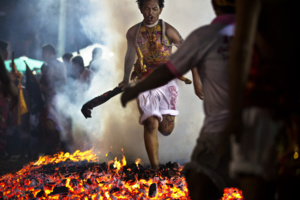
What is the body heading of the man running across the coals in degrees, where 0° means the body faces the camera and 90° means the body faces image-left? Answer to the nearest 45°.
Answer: approximately 0°

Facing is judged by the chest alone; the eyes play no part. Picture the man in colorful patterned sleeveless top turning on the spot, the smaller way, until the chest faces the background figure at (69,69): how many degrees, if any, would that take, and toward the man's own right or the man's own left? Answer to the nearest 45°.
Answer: approximately 135° to the man's own right

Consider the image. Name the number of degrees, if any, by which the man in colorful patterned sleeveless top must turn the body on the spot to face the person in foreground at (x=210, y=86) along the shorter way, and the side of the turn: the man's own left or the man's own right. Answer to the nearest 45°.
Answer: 0° — they already face them

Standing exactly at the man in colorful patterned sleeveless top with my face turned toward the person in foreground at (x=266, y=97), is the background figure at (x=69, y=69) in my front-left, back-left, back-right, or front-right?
back-right

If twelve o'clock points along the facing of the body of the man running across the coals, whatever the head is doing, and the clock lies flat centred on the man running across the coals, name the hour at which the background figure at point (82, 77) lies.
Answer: The background figure is roughly at 5 o'clock from the man running across the coals.

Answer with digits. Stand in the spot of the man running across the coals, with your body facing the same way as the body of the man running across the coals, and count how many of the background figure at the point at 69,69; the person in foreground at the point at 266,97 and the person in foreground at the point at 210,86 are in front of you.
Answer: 2

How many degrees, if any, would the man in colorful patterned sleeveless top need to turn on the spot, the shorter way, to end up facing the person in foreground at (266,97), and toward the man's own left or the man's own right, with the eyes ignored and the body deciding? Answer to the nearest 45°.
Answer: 0° — they already face them

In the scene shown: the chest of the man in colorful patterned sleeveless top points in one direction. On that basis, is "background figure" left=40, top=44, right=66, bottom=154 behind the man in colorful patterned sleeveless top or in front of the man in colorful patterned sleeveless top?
behind
